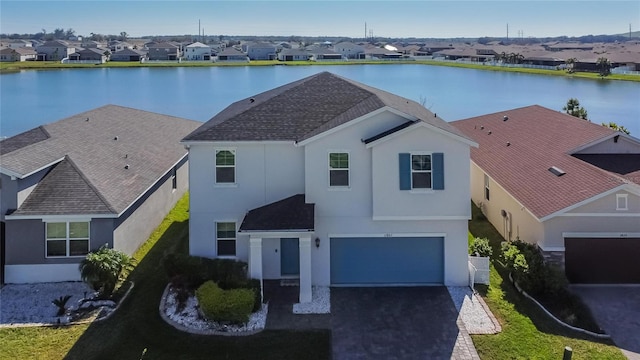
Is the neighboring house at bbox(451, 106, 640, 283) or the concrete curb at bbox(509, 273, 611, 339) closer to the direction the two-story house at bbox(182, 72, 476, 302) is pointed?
the concrete curb

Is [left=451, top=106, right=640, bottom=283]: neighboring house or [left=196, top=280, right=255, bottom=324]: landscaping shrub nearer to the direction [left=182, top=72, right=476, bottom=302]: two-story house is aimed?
the landscaping shrub

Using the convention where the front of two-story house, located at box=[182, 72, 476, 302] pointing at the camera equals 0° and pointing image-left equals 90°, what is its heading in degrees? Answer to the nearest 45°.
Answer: approximately 0°
